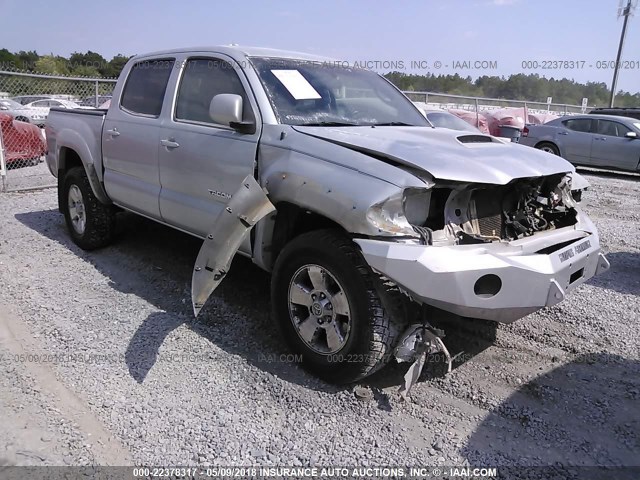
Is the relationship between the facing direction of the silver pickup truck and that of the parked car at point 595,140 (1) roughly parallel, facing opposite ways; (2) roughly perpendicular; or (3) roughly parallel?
roughly parallel

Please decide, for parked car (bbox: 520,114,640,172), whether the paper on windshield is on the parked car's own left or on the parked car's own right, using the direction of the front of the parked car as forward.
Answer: on the parked car's own right

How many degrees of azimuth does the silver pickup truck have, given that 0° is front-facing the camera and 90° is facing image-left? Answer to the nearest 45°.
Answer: approximately 315°

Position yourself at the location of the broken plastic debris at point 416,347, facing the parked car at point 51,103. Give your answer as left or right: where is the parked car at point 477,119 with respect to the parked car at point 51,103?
right

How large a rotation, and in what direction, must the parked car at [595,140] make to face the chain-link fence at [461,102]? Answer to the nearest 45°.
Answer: approximately 135° to its left

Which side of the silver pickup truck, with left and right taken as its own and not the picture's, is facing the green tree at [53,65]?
back

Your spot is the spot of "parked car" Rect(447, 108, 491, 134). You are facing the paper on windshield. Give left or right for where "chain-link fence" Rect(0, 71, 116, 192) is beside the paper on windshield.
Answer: right

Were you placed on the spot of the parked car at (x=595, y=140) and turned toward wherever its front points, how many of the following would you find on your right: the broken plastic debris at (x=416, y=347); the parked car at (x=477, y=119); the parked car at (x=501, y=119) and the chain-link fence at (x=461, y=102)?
1

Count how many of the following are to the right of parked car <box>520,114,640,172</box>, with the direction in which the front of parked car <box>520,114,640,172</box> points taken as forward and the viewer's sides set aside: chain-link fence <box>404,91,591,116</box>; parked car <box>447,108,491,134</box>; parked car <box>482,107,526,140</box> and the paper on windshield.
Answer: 1

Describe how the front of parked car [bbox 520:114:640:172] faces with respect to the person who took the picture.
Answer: facing to the right of the viewer

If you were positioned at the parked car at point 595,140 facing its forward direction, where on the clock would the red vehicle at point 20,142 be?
The red vehicle is roughly at 5 o'clock from the parked car.

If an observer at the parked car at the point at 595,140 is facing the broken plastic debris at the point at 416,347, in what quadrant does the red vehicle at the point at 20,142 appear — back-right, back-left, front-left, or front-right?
front-right

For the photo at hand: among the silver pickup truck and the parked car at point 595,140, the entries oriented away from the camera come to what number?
0

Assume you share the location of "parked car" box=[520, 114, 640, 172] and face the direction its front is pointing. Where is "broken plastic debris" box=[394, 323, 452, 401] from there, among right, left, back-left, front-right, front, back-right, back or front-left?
right

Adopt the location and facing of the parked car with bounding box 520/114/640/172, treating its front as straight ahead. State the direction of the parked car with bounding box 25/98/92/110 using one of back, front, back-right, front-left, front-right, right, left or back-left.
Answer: back

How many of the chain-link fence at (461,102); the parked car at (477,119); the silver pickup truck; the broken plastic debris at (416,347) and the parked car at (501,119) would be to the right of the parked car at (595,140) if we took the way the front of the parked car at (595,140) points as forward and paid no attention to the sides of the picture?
2
